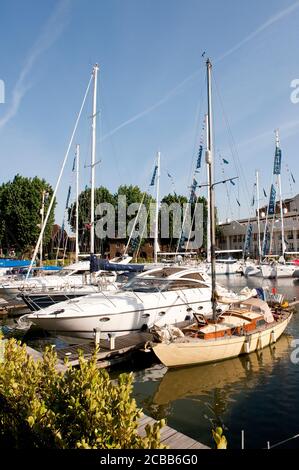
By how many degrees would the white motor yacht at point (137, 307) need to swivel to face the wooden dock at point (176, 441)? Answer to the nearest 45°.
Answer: approximately 45° to its left

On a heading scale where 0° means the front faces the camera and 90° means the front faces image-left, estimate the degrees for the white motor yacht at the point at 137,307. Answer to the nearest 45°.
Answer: approximately 45°

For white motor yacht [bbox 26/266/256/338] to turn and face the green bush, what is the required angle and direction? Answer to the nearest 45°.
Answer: approximately 45° to its left
